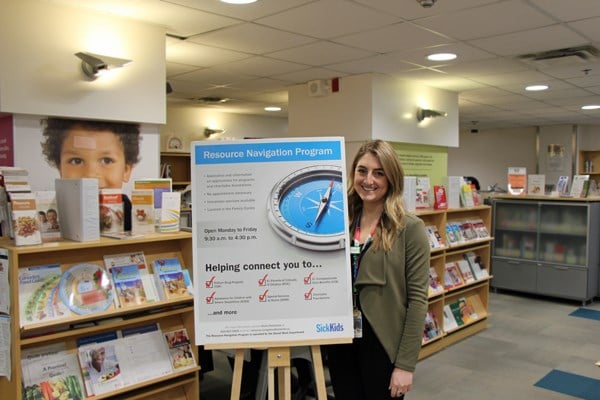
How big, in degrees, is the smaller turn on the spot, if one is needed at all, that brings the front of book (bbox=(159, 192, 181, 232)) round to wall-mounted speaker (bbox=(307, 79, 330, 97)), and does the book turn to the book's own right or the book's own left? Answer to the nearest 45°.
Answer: approximately 135° to the book's own left

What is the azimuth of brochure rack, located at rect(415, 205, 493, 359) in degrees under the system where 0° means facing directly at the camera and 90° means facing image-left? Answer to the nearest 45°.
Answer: approximately 315°

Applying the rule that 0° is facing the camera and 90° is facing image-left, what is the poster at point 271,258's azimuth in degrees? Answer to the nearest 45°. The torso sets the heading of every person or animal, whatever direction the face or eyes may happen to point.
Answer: approximately 0°

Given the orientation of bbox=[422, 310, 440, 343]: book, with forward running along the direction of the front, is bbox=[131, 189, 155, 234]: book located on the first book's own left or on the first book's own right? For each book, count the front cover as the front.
on the first book's own right

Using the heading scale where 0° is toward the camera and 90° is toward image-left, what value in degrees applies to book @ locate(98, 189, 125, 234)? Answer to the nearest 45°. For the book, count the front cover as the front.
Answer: approximately 0°

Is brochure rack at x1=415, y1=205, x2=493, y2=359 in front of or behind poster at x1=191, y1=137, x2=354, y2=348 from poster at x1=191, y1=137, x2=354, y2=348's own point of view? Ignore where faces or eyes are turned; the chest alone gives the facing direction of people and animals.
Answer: behind

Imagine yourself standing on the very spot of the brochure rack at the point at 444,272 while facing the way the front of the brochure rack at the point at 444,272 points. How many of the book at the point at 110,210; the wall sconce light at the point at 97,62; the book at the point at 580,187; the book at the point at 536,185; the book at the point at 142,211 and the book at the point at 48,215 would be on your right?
4
